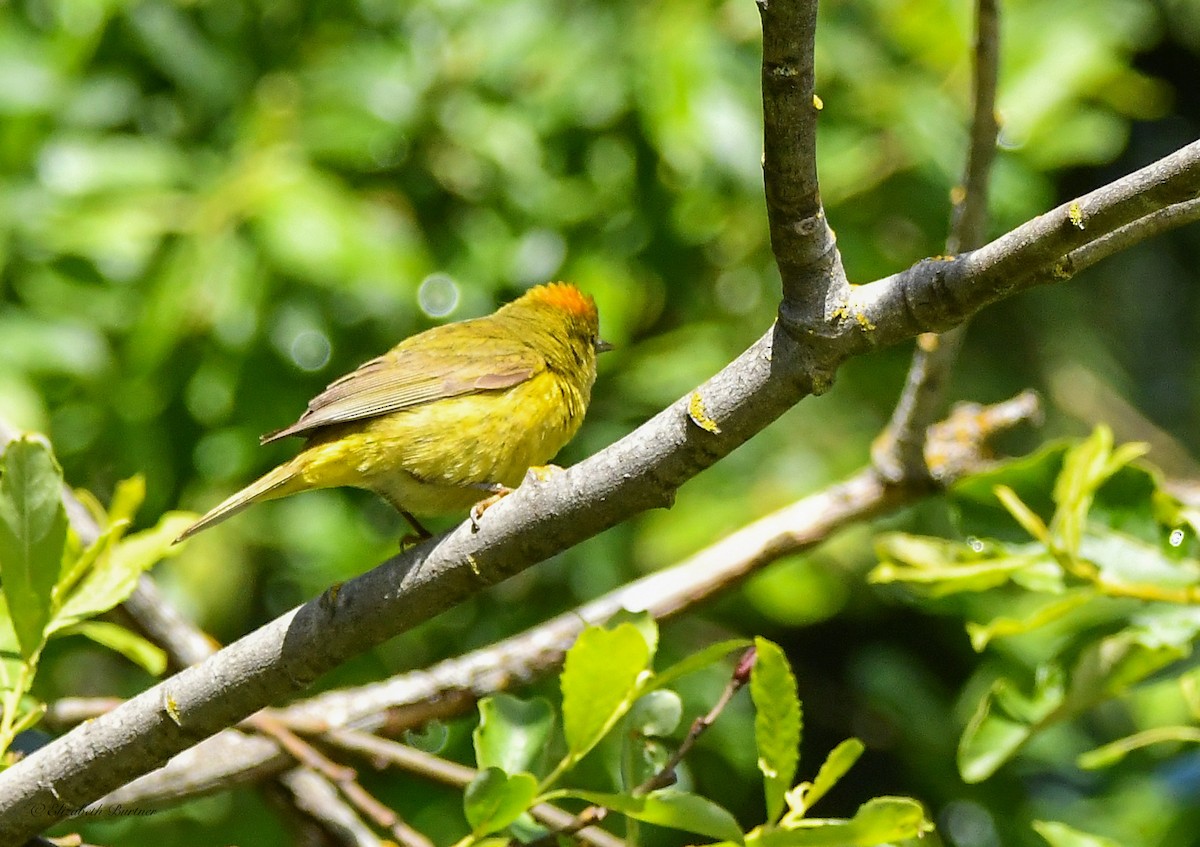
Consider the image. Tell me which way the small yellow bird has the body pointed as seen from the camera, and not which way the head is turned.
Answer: to the viewer's right

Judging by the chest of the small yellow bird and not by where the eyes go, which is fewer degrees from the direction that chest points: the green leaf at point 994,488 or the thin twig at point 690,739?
the green leaf

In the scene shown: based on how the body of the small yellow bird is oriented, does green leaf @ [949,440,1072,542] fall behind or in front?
in front

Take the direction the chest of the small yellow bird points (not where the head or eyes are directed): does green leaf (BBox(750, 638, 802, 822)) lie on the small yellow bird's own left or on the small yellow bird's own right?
on the small yellow bird's own right

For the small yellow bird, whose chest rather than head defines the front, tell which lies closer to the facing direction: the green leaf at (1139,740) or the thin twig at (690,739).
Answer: the green leaf

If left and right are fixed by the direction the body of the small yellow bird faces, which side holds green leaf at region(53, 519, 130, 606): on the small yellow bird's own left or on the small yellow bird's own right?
on the small yellow bird's own right

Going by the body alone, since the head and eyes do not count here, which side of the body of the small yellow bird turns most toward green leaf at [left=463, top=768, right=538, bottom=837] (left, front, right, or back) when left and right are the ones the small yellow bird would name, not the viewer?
right

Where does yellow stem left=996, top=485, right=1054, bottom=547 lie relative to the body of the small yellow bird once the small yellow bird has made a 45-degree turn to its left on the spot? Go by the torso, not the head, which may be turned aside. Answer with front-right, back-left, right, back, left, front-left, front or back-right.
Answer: right

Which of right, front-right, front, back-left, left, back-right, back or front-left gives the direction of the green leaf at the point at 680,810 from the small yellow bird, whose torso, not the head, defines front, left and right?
right

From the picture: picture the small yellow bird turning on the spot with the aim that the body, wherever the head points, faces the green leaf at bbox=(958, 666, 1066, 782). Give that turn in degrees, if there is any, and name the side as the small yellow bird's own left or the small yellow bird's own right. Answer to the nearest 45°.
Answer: approximately 45° to the small yellow bird's own right

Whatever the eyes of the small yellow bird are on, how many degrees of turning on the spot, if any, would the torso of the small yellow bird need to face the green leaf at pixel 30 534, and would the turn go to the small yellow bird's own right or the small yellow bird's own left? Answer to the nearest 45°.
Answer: approximately 135° to the small yellow bird's own right

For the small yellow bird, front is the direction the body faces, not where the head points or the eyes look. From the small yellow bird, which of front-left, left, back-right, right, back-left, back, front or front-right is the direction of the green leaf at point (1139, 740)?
front-right
